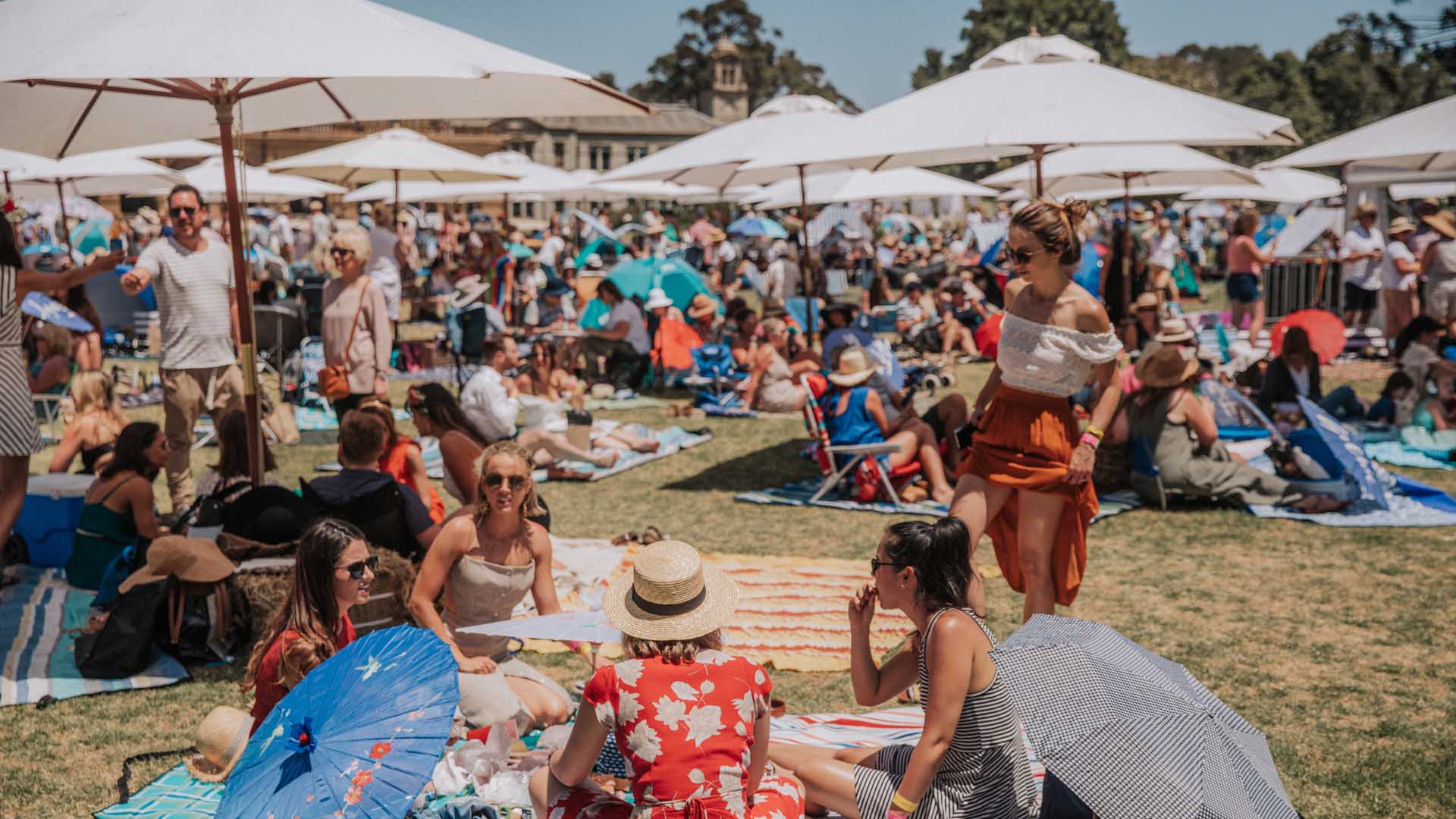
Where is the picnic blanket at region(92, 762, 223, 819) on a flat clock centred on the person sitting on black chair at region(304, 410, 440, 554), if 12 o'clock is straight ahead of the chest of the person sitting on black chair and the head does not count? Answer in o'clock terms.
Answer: The picnic blanket is roughly at 7 o'clock from the person sitting on black chair.

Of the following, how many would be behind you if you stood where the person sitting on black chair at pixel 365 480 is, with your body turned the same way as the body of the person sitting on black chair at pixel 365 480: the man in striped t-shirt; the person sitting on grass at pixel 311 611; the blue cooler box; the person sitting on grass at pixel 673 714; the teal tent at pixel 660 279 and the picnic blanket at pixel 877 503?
2

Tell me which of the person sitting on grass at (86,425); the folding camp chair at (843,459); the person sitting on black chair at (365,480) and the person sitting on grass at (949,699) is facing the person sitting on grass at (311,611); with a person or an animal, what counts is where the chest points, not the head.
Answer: the person sitting on grass at (949,699)

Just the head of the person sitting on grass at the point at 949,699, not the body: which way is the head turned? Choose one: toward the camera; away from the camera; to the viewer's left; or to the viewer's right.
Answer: to the viewer's left

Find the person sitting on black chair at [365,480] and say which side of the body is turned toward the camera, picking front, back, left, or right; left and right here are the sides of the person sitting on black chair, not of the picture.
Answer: back

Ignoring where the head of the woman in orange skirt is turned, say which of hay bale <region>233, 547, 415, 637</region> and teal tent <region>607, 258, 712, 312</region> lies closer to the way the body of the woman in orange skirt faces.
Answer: the hay bale

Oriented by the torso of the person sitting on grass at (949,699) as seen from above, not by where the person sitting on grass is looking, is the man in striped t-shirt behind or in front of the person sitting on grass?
in front

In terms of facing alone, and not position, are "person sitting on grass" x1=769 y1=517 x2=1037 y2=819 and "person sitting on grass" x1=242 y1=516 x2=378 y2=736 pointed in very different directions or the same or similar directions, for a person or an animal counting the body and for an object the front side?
very different directions

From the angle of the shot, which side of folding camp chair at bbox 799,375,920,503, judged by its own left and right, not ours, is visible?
right

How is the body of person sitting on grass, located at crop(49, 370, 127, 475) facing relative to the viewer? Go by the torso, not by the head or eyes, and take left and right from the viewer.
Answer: facing away from the viewer

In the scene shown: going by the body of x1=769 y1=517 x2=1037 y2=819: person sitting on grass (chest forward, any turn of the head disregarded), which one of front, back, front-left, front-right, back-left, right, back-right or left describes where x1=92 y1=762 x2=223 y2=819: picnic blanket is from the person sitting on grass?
front

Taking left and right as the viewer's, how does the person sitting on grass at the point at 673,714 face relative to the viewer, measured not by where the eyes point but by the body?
facing away from the viewer

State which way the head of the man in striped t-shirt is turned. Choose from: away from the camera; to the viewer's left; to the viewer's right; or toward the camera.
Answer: toward the camera

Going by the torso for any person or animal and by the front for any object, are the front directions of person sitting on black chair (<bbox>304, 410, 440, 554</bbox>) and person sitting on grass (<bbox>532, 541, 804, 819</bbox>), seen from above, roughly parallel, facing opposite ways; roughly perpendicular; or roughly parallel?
roughly parallel

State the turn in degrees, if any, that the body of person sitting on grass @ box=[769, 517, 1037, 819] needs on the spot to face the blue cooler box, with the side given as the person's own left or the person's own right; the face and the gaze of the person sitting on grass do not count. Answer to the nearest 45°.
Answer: approximately 45° to the person's own right

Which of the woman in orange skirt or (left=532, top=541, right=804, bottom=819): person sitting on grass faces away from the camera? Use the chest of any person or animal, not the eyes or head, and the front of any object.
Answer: the person sitting on grass

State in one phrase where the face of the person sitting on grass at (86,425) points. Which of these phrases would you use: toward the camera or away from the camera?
away from the camera
